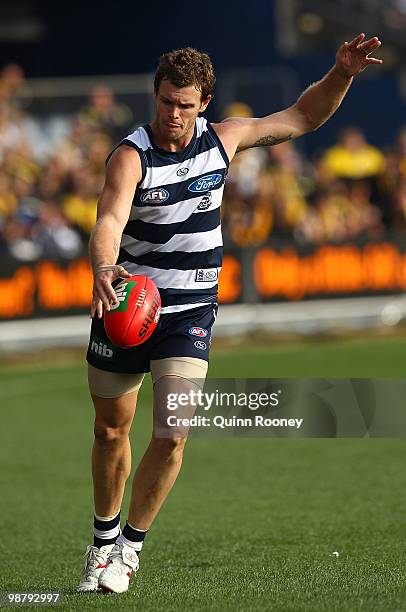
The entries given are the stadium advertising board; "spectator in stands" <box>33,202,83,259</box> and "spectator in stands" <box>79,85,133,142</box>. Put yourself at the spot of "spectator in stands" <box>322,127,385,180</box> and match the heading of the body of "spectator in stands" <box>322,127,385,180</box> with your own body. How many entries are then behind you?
0

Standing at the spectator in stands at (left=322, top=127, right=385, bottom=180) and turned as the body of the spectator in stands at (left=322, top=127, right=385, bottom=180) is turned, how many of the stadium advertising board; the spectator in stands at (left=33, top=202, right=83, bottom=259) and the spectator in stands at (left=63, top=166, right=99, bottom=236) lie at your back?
0

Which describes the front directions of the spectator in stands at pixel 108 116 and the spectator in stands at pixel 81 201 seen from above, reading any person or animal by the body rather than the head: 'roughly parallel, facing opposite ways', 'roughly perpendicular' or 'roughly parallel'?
roughly parallel

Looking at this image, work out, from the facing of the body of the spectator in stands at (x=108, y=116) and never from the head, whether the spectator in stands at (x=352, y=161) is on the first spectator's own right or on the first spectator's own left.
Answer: on the first spectator's own left

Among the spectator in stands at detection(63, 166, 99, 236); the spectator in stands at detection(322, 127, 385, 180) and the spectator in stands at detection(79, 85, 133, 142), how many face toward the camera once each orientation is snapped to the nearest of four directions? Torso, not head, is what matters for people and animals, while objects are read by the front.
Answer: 3

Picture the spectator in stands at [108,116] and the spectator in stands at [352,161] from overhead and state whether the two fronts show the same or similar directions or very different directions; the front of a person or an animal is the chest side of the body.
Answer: same or similar directions

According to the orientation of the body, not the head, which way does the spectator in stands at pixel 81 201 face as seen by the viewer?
toward the camera

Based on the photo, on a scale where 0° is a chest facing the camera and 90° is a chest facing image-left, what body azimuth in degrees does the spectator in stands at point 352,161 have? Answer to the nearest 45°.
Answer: approximately 0°

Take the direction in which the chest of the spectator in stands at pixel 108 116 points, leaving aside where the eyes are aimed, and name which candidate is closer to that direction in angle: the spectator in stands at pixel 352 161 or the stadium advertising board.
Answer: the stadium advertising board

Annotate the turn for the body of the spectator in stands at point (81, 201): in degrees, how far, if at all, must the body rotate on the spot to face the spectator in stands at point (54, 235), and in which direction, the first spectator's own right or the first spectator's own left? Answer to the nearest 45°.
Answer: approximately 45° to the first spectator's own right

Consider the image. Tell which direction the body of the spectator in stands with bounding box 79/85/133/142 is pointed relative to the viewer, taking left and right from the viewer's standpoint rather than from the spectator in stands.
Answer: facing the viewer
